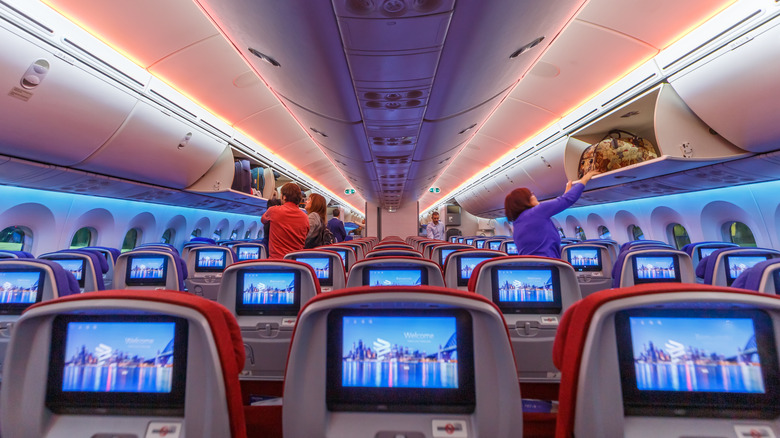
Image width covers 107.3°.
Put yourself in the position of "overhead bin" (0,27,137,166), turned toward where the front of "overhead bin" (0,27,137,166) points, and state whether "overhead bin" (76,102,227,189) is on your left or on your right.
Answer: on your left

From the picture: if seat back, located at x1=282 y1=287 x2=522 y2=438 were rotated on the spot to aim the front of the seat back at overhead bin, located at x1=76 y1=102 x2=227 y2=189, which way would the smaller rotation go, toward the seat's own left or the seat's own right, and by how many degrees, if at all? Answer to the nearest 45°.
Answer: approximately 45° to the seat's own left

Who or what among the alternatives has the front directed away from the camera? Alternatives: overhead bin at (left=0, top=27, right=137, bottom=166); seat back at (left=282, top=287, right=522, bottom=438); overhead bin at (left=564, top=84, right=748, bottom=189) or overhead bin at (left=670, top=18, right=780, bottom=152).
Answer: the seat back

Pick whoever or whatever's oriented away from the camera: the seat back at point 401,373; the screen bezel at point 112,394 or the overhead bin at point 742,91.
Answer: the seat back

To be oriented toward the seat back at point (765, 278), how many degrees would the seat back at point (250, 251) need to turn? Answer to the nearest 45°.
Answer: approximately 135° to its right

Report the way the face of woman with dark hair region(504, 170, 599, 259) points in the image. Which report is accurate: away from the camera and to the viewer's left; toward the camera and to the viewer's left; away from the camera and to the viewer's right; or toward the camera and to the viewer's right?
away from the camera and to the viewer's right

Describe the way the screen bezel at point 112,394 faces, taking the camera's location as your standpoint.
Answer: facing the viewer

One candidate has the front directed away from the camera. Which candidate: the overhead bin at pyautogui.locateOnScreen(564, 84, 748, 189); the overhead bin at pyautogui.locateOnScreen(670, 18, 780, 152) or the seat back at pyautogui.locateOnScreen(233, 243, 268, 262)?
the seat back

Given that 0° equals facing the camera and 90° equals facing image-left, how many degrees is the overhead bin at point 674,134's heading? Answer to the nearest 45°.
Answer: approximately 45°

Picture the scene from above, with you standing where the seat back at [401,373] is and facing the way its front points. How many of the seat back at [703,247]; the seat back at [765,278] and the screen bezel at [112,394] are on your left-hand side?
1

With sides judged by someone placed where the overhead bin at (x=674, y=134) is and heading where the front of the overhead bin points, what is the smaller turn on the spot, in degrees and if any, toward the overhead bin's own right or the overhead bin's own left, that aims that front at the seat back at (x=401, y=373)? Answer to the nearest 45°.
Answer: approximately 45° to the overhead bin's own left

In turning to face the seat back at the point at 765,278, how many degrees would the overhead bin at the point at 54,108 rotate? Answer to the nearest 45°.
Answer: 0° — it already faces it

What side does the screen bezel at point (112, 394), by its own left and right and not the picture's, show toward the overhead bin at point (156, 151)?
back

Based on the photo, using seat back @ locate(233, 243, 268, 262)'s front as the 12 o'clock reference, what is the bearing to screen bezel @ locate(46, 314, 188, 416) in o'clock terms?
The screen bezel is roughly at 6 o'clock from the seat back.

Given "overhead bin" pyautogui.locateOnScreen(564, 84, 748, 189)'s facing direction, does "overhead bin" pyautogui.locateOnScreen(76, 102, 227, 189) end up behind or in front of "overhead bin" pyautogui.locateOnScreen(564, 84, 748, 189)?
in front

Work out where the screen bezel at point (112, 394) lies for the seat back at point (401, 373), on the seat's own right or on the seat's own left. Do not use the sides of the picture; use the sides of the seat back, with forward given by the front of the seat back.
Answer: on the seat's own left

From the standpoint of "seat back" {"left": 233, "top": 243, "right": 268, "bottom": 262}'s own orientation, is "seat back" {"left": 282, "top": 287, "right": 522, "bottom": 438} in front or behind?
behind

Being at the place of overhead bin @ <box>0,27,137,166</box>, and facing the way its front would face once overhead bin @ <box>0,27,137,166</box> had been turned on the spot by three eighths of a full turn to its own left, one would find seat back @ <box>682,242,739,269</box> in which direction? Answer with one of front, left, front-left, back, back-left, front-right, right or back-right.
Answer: back-right

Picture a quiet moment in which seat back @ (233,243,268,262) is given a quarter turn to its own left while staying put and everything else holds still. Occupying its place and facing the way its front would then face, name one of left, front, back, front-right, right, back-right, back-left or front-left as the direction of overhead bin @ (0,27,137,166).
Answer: front-left
